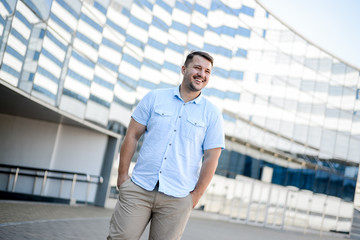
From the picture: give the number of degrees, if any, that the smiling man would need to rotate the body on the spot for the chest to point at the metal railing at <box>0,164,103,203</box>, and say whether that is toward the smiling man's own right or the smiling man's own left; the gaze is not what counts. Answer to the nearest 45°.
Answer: approximately 180°

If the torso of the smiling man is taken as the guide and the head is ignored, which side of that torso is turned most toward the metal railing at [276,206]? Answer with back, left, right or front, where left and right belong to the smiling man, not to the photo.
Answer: back

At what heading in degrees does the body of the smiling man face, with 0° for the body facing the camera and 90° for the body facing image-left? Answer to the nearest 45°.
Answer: approximately 0°
